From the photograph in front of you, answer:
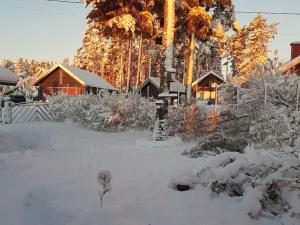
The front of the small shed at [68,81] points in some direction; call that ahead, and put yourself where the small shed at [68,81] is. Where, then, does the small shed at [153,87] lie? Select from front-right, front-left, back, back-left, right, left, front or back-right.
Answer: back-left

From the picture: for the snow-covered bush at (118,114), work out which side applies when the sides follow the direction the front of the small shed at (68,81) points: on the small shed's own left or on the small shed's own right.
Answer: on the small shed's own left

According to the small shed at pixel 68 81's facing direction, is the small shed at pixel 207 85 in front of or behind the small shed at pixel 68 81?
behind

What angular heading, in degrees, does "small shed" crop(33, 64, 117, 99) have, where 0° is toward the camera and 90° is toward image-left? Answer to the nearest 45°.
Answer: approximately 45°

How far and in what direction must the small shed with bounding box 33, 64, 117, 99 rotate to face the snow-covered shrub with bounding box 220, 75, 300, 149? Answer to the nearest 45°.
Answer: approximately 45° to its left

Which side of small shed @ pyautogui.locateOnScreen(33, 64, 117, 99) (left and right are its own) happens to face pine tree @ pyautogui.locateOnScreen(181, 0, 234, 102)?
left
